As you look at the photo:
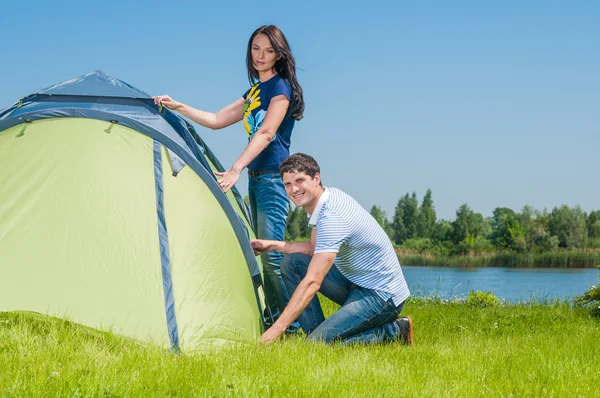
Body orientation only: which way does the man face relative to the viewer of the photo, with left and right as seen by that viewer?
facing to the left of the viewer

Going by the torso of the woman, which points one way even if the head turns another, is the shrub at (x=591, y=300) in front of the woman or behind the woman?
behind

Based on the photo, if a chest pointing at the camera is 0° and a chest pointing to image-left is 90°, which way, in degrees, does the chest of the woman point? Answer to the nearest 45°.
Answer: approximately 45°

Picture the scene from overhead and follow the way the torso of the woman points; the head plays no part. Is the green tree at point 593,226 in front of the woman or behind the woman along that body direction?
behind

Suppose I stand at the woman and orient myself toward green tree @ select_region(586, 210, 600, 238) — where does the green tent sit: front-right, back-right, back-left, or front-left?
back-left

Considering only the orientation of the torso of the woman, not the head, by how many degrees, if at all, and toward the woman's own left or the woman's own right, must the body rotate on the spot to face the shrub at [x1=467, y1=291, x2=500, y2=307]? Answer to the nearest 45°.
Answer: approximately 180°
